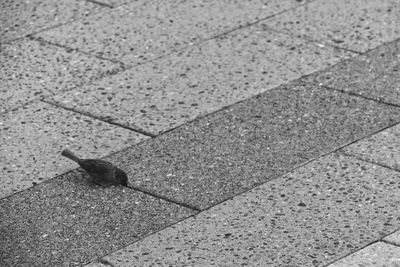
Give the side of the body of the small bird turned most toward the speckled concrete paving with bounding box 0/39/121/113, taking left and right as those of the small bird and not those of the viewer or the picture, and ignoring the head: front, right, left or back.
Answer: left

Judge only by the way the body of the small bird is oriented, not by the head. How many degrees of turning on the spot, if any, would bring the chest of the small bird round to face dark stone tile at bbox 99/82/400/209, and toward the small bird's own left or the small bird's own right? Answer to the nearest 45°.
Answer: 0° — it already faces it

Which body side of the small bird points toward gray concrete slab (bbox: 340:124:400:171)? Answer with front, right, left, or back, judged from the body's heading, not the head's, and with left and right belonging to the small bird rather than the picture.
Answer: front

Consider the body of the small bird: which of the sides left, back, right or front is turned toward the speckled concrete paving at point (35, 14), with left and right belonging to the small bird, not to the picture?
left

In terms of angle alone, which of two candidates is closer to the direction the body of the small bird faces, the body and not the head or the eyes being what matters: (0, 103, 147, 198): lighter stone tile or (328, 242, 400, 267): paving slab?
the paving slab

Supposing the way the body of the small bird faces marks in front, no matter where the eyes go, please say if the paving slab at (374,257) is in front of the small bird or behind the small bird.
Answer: in front

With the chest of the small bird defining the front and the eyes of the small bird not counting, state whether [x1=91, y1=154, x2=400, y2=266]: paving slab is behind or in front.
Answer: in front

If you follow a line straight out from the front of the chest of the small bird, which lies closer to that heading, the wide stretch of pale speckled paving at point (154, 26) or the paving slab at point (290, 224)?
the paving slab

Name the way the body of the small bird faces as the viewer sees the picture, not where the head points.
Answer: to the viewer's right
